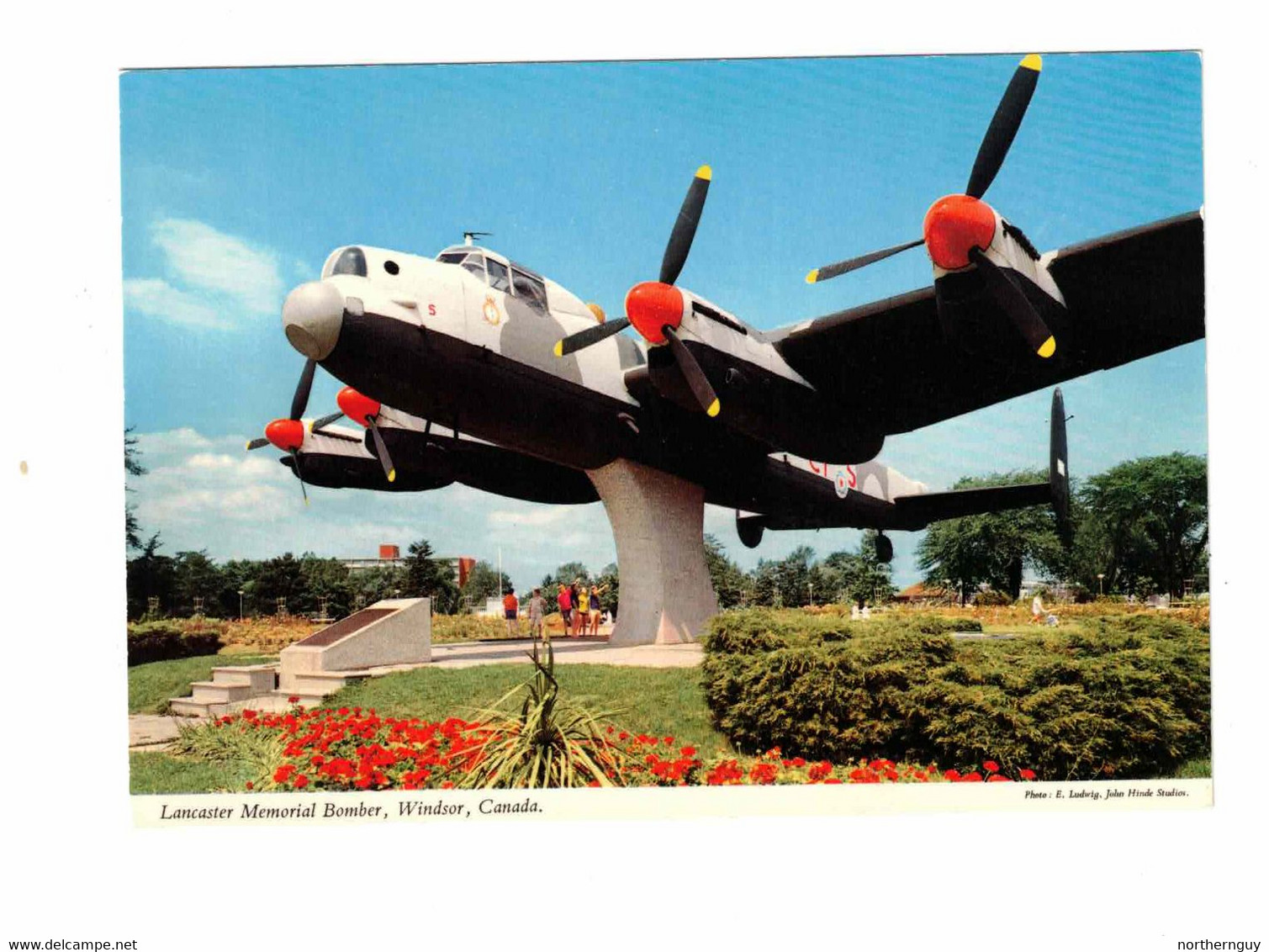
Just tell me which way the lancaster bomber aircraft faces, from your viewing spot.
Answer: facing the viewer and to the left of the viewer

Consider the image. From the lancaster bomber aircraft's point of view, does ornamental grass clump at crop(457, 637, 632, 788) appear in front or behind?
in front
